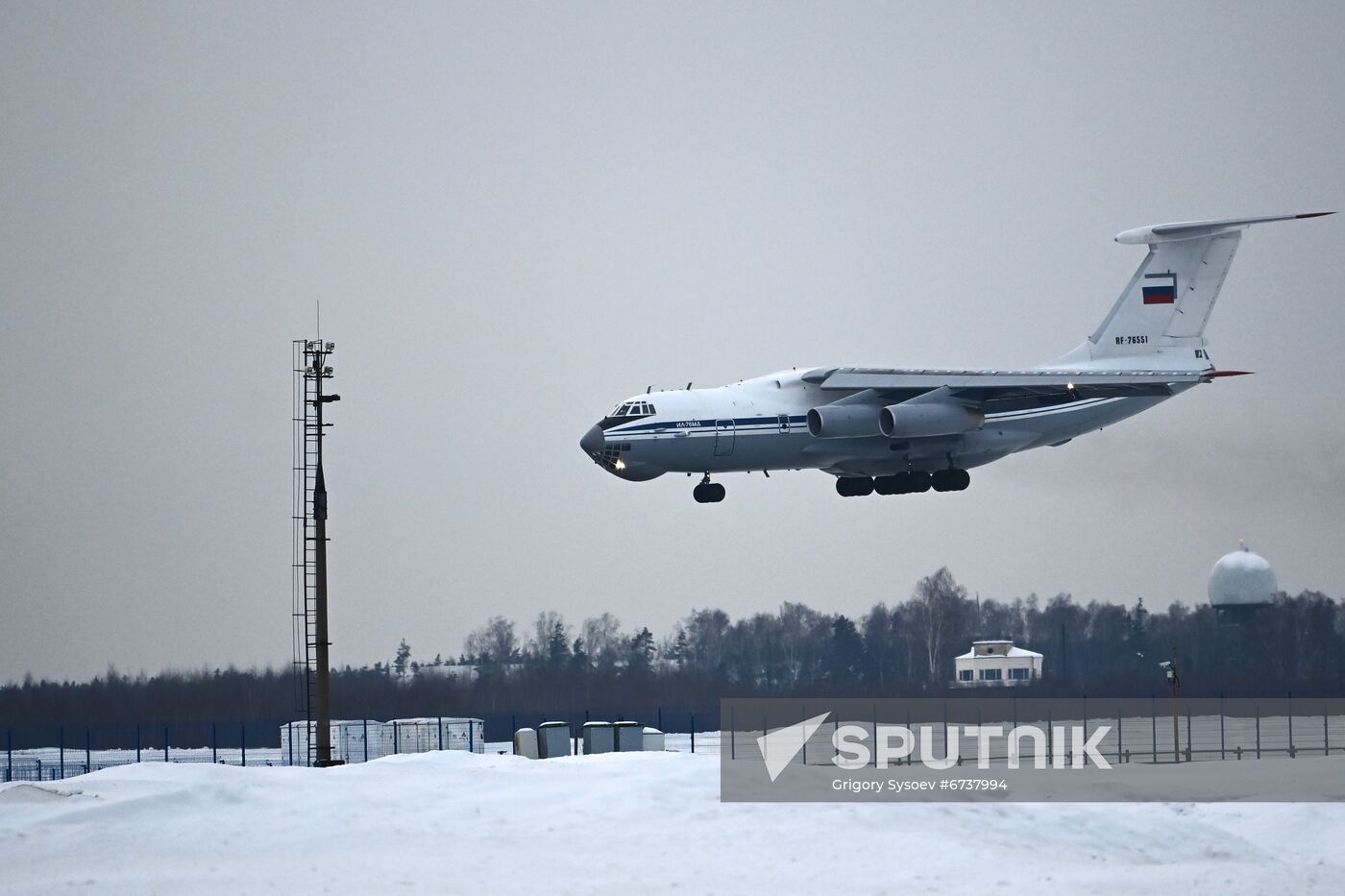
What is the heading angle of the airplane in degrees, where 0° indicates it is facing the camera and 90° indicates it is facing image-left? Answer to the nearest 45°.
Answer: approximately 45°
